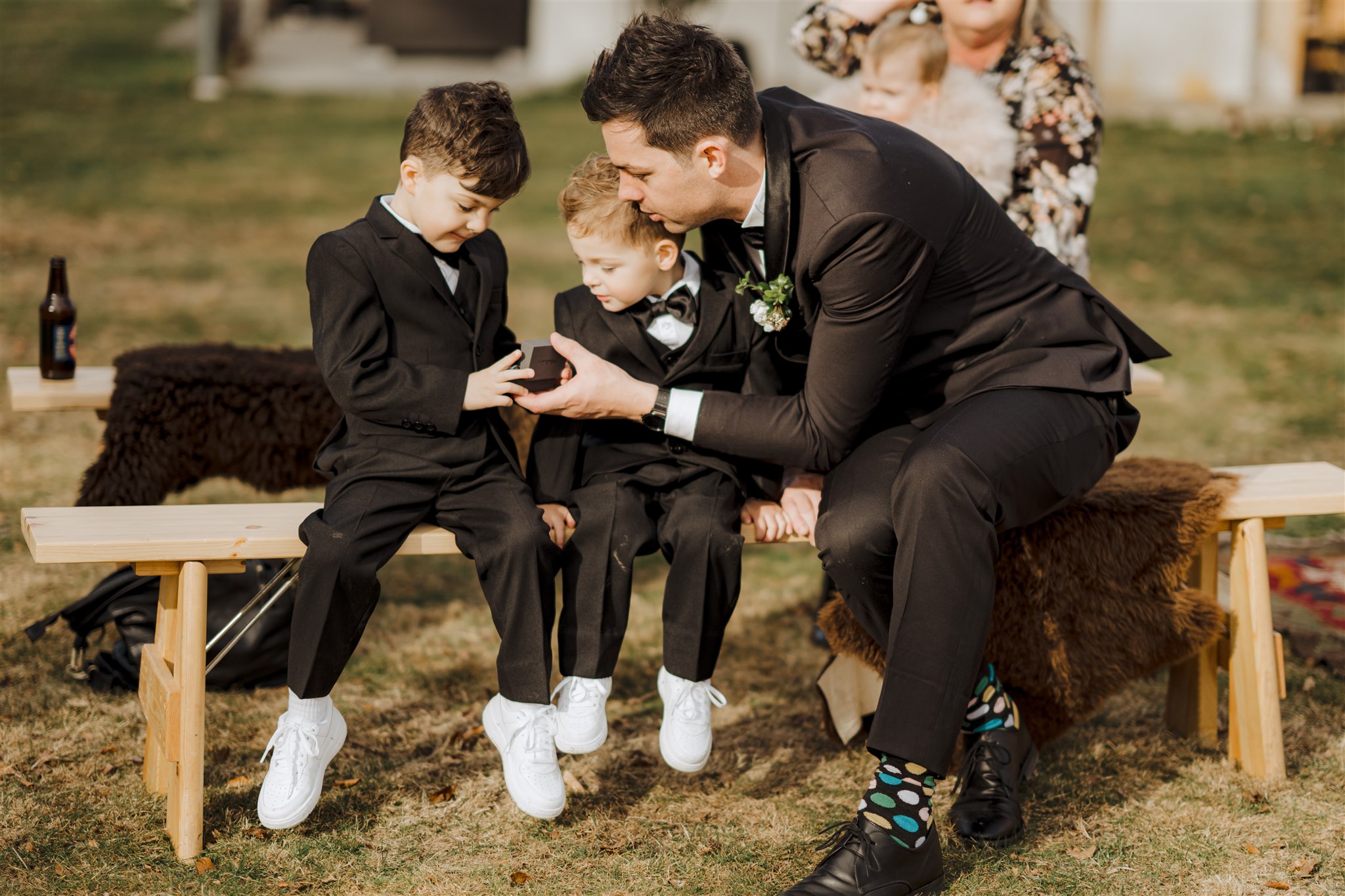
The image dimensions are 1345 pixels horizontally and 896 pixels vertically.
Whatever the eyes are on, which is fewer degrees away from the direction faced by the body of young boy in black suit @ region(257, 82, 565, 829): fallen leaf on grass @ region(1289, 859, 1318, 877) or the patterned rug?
the fallen leaf on grass

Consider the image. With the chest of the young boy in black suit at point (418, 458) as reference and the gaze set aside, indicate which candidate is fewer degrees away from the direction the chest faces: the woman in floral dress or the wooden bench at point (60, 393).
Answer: the woman in floral dress

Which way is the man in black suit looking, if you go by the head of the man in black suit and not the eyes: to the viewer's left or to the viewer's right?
to the viewer's left

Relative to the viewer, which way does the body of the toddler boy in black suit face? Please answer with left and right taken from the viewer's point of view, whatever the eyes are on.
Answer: facing the viewer

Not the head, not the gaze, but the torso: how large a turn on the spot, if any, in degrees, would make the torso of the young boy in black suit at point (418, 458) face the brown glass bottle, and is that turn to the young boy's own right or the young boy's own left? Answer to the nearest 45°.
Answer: approximately 180°

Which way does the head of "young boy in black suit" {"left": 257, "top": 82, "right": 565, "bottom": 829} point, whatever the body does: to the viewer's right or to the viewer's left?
to the viewer's right

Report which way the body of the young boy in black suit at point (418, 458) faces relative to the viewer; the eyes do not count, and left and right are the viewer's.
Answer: facing the viewer and to the right of the viewer

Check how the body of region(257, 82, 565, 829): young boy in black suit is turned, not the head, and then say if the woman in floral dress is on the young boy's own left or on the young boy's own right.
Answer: on the young boy's own left

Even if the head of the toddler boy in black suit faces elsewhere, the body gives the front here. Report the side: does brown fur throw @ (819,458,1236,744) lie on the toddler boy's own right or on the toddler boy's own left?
on the toddler boy's own left

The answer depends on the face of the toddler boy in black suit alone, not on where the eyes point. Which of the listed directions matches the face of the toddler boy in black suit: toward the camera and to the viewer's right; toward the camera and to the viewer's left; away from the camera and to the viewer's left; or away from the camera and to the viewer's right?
toward the camera and to the viewer's left

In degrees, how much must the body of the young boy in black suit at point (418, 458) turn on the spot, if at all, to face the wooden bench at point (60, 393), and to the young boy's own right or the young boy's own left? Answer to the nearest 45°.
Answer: approximately 180°
